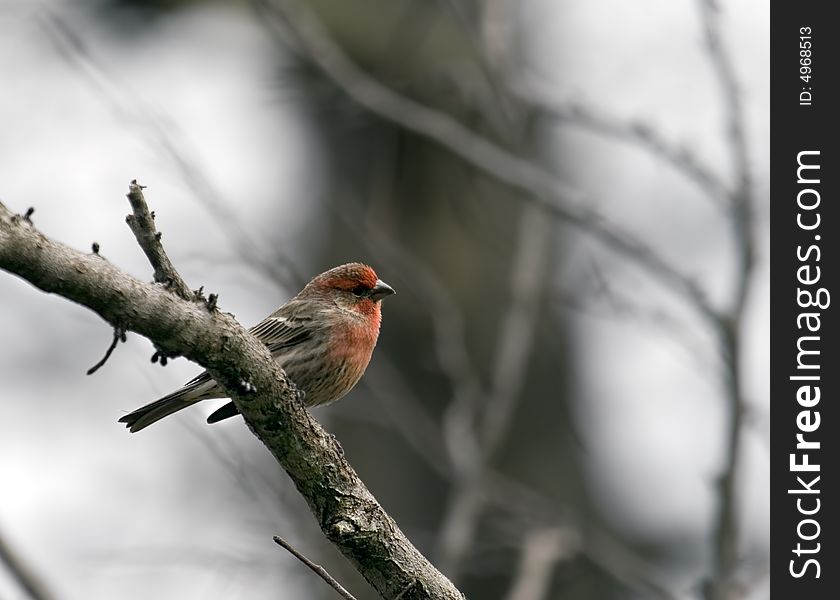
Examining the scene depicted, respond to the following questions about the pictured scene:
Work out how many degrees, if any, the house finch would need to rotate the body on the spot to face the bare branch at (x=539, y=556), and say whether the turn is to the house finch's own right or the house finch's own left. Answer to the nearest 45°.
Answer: approximately 45° to the house finch's own left

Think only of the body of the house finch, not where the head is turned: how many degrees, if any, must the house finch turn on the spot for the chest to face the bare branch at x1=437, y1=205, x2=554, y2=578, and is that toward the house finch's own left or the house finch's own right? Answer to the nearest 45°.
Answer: approximately 45° to the house finch's own left

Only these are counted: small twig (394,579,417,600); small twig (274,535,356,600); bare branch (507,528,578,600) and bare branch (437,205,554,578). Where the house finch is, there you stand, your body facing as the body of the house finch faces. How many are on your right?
2

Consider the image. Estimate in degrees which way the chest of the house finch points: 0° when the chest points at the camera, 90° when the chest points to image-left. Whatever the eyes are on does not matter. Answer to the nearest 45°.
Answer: approximately 270°

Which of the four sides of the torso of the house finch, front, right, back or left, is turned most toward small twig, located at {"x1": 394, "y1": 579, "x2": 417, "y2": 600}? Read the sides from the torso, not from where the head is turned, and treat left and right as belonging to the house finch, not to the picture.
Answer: front

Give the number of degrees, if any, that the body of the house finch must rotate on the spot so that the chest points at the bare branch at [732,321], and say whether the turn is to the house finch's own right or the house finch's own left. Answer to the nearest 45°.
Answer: approximately 90° to the house finch's own left
